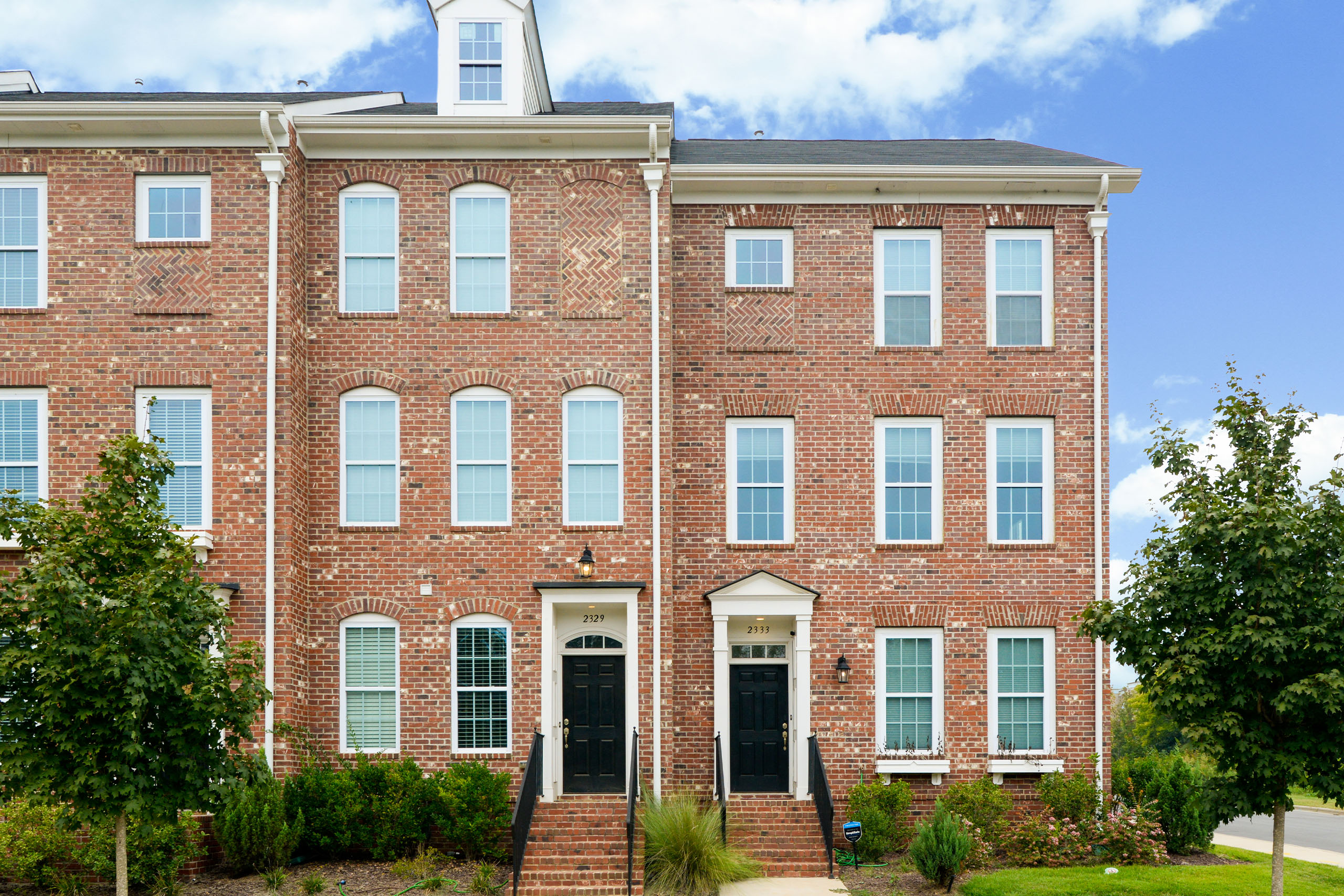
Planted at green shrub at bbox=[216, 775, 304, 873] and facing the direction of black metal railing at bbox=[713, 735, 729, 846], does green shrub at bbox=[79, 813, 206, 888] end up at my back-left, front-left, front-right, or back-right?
back-right

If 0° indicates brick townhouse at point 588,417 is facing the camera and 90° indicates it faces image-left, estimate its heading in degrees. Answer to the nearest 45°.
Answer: approximately 0°

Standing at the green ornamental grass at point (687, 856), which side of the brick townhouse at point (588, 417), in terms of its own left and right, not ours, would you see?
front

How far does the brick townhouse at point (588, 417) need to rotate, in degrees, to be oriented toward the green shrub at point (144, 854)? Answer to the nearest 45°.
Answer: approximately 45° to its right
